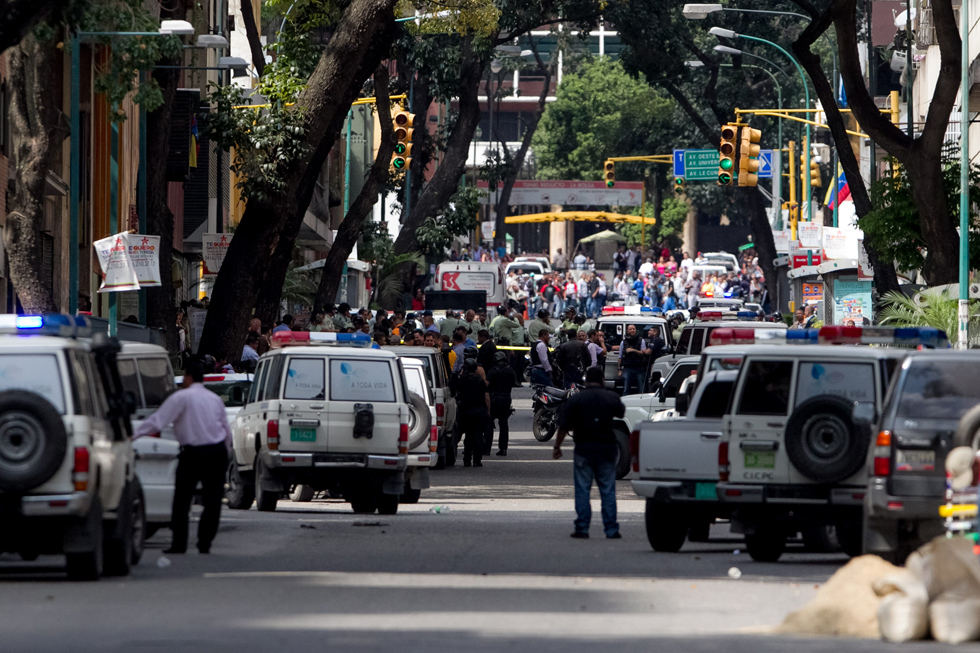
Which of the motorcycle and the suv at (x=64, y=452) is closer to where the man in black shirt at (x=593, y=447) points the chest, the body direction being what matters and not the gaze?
the motorcycle

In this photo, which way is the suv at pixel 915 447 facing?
away from the camera

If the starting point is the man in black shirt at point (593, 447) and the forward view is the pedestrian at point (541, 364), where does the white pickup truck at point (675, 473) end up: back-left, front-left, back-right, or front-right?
back-right

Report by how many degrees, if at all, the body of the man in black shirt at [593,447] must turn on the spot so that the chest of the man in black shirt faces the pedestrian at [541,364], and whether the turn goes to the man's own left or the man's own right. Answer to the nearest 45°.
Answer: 0° — they already face them

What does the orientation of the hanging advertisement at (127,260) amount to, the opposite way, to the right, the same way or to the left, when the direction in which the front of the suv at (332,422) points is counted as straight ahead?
the opposite way

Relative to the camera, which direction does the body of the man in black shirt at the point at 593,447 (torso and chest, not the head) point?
away from the camera

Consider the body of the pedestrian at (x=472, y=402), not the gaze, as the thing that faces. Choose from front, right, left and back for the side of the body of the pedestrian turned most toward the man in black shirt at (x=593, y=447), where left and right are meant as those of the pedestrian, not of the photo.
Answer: back

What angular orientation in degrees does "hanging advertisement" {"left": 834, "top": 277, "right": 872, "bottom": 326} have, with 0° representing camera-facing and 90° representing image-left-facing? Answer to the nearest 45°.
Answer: approximately 0°

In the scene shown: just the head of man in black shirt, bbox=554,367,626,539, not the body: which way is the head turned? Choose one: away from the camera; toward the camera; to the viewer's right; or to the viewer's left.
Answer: away from the camera

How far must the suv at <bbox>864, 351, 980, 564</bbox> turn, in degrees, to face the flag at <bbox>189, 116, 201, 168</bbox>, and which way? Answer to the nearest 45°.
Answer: approximately 45° to its left

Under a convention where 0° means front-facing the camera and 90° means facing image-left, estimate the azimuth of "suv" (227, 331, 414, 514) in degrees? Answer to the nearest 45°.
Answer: approximately 180°

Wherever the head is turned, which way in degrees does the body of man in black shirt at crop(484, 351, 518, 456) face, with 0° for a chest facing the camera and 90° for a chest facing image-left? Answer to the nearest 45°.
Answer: approximately 180°
